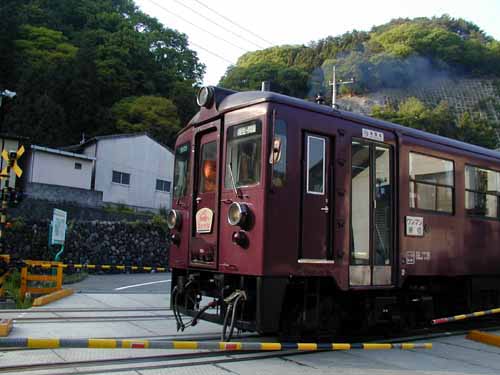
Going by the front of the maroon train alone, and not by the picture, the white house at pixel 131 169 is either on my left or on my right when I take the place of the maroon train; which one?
on my right

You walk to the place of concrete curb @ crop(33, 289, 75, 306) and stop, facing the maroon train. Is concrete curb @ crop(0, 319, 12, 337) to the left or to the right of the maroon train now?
right

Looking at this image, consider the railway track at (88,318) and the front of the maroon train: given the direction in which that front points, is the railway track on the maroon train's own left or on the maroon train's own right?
on the maroon train's own right

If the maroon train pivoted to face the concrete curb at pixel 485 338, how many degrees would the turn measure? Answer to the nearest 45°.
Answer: approximately 90° to its left

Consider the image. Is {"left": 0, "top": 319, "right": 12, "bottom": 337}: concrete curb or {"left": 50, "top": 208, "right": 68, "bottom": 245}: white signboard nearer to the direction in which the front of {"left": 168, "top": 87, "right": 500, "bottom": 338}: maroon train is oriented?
the concrete curb

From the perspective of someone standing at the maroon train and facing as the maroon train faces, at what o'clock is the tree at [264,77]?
The tree is roughly at 4 o'clock from the maroon train.

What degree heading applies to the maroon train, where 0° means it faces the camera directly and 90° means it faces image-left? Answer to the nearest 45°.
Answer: approximately 45°

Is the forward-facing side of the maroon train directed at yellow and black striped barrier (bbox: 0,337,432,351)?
yes

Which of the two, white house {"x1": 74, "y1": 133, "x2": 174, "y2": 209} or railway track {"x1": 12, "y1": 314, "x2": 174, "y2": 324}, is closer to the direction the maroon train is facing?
the railway track

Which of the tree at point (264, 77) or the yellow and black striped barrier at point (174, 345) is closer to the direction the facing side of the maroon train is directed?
the yellow and black striped barrier

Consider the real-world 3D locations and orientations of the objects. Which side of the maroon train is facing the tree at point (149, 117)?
right
